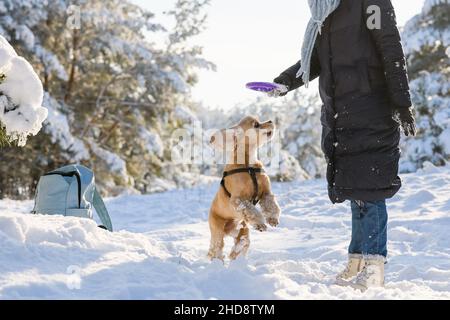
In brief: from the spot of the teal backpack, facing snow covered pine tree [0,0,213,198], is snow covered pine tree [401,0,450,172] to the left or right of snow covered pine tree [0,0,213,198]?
right

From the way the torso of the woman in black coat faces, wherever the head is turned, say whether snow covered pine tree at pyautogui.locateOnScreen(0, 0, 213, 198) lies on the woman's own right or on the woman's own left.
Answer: on the woman's own right

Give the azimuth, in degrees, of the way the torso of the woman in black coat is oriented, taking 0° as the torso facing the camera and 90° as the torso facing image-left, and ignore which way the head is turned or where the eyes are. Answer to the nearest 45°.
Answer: approximately 45°

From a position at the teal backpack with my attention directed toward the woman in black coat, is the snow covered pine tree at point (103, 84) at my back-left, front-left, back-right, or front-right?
back-left

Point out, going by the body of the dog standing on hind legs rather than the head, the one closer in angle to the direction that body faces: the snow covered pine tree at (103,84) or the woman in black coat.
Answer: the woman in black coat

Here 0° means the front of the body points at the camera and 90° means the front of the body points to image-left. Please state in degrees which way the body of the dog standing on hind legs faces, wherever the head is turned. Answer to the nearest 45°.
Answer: approximately 315°

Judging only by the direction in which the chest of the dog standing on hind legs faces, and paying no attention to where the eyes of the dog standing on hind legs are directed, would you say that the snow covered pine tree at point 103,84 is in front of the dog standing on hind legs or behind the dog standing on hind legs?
behind

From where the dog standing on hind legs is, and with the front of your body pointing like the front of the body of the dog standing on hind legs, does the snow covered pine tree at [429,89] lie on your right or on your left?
on your left

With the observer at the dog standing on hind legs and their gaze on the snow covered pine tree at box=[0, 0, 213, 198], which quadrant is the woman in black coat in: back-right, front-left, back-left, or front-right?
back-right

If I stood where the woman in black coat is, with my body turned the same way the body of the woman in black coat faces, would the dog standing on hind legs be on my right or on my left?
on my right

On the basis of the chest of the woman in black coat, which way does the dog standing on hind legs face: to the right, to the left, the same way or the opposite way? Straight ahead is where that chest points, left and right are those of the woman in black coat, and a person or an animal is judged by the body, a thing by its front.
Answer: to the left

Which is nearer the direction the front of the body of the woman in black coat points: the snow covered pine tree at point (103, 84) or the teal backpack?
the teal backpack

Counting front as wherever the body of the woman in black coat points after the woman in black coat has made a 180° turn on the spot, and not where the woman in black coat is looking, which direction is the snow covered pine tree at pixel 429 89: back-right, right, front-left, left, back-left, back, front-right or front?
front-left

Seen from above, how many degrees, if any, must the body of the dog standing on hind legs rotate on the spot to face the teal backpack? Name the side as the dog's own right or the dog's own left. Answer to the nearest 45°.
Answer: approximately 135° to the dog's own right
